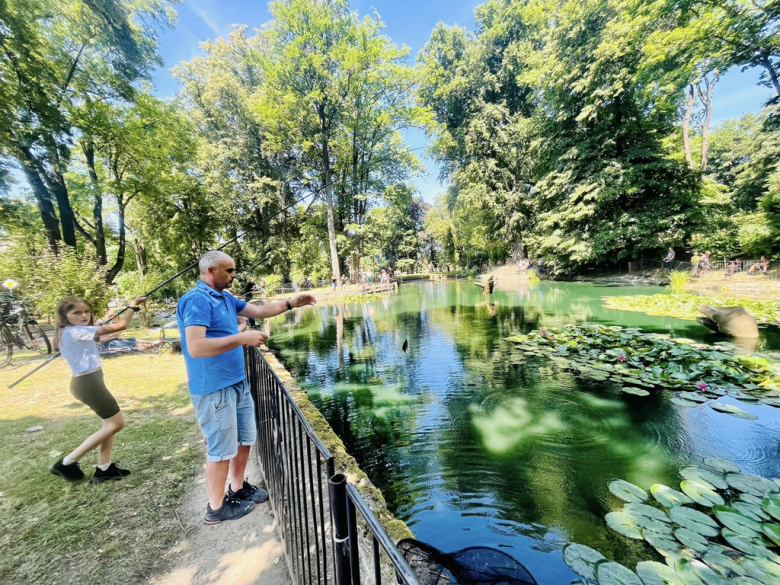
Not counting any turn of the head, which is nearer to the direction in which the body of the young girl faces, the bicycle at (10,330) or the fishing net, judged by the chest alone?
the fishing net

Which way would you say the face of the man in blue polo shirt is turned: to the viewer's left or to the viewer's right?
to the viewer's right

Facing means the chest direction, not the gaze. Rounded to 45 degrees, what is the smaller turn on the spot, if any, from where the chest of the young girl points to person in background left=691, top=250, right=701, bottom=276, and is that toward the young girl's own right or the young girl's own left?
0° — they already face them

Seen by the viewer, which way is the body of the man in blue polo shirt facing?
to the viewer's right

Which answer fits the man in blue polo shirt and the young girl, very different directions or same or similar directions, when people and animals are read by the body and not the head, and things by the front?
same or similar directions

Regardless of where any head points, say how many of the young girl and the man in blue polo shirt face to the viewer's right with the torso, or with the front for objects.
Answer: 2

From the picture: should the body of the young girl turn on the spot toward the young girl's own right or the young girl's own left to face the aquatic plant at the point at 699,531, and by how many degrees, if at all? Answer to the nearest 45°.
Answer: approximately 45° to the young girl's own right

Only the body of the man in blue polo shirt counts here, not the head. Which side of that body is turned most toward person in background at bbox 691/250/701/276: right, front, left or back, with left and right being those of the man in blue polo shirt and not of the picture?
front

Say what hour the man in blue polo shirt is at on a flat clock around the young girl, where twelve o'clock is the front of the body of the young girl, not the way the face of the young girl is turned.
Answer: The man in blue polo shirt is roughly at 2 o'clock from the young girl.

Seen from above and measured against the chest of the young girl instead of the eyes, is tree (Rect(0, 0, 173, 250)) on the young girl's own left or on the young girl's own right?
on the young girl's own left

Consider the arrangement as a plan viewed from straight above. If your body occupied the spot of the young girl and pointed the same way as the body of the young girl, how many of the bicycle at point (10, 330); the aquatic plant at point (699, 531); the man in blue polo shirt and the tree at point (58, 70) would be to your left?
2

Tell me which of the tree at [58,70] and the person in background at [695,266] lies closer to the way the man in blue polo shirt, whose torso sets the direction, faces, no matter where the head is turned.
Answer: the person in background

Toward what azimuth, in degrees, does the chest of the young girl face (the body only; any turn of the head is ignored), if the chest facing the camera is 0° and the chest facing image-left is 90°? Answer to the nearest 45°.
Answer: approximately 270°
